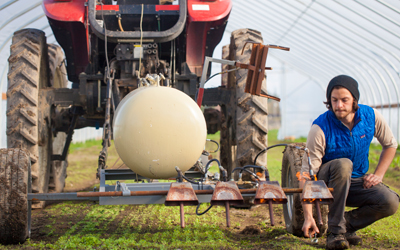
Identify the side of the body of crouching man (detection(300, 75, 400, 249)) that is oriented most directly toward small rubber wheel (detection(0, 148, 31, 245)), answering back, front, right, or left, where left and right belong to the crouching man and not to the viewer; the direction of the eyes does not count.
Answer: right

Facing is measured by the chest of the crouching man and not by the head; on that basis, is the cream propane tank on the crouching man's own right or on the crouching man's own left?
on the crouching man's own right

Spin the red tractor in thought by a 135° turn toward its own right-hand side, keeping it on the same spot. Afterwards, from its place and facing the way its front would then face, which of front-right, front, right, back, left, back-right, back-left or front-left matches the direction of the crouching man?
front

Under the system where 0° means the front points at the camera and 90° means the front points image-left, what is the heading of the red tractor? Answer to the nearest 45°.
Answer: approximately 180°
